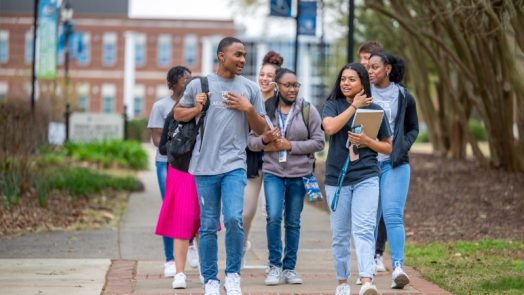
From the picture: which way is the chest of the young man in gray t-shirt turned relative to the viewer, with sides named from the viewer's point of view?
facing the viewer

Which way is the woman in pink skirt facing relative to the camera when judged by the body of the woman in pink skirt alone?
toward the camera

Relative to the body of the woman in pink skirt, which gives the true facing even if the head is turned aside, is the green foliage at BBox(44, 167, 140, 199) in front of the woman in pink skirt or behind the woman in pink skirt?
behind

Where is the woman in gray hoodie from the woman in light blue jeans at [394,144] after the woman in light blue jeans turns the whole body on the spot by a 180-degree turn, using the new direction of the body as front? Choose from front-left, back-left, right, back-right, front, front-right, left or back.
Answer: back-left

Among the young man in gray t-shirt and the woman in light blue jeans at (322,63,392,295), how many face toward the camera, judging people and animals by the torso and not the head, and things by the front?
2

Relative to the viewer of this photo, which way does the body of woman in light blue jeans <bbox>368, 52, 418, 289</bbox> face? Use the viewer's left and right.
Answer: facing the viewer and to the left of the viewer

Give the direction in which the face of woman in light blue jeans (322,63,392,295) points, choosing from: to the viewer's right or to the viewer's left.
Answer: to the viewer's left

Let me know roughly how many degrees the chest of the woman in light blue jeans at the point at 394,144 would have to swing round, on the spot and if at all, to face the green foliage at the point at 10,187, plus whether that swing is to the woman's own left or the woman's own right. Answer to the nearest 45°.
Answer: approximately 90° to the woman's own right

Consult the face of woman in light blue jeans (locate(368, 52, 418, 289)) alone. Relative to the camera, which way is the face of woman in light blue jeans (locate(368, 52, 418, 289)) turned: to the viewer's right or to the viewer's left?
to the viewer's left

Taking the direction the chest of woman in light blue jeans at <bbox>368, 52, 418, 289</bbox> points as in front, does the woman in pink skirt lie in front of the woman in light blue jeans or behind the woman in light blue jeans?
in front

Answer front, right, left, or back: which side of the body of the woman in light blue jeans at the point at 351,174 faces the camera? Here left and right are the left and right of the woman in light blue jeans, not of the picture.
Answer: front

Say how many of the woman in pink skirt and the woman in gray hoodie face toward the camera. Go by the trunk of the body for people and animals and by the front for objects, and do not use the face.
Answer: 2

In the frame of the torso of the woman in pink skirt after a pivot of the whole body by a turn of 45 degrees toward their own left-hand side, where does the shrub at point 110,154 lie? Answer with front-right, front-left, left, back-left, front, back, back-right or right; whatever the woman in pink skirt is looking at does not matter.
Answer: back-left
